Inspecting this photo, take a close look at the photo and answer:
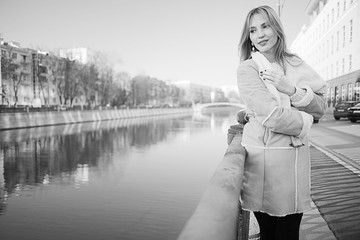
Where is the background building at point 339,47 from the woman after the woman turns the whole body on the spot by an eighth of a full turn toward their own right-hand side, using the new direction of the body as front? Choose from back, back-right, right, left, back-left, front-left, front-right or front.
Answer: back

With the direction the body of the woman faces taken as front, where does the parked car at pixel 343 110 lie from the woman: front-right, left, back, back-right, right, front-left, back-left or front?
back-left

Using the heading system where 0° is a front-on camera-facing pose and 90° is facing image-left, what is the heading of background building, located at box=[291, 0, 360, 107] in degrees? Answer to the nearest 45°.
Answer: approximately 45°

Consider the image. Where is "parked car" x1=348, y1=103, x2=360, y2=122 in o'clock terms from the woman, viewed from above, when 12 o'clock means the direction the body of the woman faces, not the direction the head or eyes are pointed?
The parked car is roughly at 8 o'clock from the woman.

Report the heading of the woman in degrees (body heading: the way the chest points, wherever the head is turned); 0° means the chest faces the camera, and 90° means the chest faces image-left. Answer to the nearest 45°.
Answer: approximately 315°
